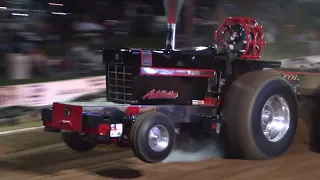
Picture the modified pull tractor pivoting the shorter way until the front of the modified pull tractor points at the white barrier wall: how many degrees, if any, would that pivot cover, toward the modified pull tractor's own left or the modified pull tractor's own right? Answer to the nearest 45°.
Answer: approximately 90° to the modified pull tractor's own right

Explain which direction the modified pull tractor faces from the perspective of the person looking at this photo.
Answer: facing the viewer and to the left of the viewer
